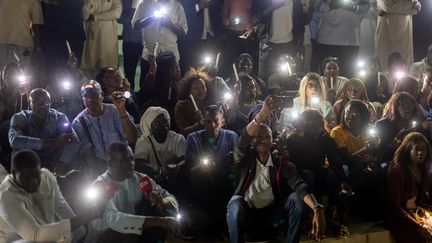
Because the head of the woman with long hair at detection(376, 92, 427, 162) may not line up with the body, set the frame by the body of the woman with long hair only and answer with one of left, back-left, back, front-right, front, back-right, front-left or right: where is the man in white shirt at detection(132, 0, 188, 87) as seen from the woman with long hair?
back-right

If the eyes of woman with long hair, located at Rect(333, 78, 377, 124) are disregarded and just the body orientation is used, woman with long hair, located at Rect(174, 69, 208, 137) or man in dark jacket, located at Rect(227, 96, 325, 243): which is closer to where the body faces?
the man in dark jacket

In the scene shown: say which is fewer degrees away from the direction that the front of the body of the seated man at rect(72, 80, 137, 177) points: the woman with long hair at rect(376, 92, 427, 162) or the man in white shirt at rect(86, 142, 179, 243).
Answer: the man in white shirt

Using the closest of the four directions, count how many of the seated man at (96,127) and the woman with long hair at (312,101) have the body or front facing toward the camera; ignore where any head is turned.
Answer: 2

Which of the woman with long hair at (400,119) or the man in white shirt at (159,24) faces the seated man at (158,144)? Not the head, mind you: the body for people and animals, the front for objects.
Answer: the man in white shirt

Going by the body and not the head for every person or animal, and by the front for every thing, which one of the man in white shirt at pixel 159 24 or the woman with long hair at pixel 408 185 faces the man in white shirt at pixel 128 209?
the man in white shirt at pixel 159 24

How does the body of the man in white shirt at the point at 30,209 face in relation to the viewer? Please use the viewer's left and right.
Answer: facing the viewer and to the right of the viewer

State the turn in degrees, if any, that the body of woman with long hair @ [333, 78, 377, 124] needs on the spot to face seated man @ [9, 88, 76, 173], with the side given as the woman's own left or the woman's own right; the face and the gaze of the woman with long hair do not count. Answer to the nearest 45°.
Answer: approximately 45° to the woman's own right

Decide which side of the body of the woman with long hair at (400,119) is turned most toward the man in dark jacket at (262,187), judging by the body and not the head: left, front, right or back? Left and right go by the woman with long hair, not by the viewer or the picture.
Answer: right
